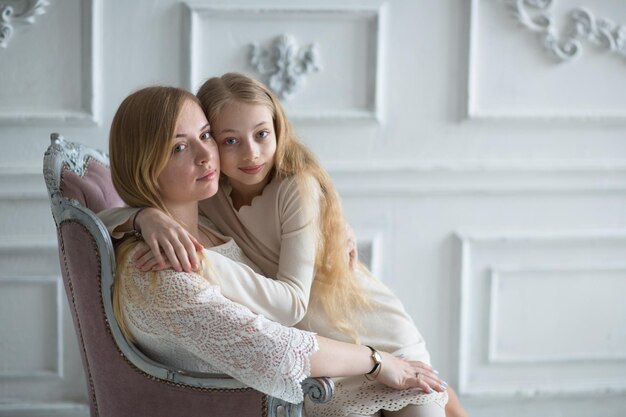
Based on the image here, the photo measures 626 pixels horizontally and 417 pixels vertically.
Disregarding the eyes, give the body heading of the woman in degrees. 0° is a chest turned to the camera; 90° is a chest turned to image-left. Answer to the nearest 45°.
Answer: approximately 270°

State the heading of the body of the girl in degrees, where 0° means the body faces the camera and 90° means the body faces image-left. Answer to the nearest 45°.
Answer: approximately 45°
